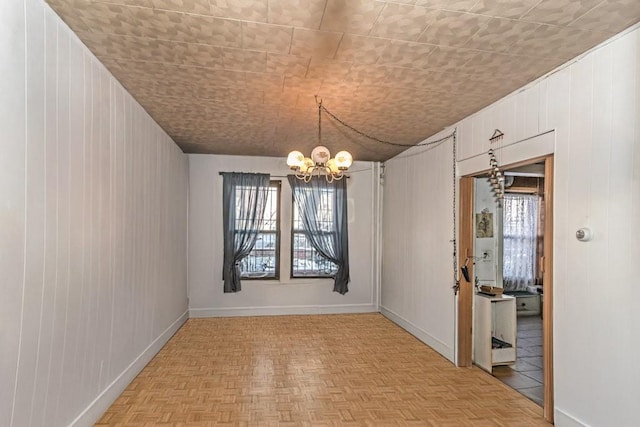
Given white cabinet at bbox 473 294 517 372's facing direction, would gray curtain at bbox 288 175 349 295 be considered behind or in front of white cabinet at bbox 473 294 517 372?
behind

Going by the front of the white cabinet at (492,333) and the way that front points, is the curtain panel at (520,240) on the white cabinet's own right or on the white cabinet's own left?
on the white cabinet's own left

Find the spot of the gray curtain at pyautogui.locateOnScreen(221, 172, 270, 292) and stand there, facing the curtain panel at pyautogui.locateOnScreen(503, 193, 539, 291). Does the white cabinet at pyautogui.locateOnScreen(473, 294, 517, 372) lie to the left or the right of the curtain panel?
right

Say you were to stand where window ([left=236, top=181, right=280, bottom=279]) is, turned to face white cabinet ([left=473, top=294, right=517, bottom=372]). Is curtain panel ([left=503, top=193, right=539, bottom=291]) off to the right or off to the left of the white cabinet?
left

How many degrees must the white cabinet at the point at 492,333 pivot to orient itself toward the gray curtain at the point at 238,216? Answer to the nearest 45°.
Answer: approximately 135° to its right
